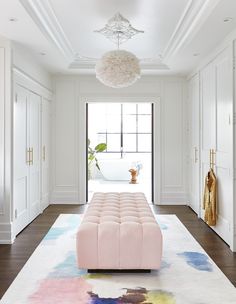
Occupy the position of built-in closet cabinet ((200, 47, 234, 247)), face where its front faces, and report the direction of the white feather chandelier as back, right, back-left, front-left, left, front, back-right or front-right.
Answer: front-left

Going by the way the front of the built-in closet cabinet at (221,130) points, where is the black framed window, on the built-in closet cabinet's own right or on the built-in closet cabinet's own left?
on the built-in closet cabinet's own right

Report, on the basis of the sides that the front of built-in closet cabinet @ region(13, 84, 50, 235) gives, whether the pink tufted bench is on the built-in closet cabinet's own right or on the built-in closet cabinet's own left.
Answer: on the built-in closet cabinet's own right

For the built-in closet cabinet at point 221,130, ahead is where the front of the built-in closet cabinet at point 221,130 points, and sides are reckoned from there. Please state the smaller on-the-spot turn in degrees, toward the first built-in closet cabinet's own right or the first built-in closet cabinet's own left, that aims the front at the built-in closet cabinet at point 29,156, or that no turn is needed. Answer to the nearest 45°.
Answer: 0° — it already faces it

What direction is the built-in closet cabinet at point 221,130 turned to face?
to the viewer's left

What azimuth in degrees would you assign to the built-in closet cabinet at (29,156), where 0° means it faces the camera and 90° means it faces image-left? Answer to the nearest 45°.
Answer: approximately 270°

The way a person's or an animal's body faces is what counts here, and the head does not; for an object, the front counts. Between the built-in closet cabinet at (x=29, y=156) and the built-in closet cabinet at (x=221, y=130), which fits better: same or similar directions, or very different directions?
very different directions

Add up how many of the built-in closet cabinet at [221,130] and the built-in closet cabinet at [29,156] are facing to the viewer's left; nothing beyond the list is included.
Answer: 1
